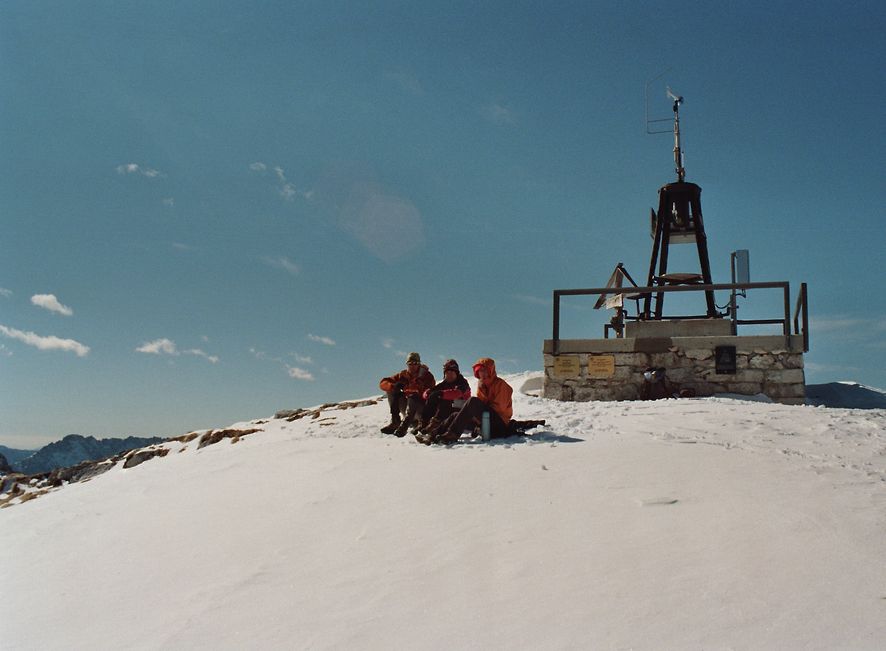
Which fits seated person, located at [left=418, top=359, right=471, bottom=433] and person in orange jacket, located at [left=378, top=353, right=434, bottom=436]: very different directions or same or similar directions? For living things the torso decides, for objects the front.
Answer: same or similar directions

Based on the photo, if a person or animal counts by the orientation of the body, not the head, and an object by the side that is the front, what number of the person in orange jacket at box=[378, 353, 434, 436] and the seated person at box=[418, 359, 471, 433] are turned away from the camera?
0

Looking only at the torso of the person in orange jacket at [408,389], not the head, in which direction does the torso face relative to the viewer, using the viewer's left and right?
facing the viewer and to the left of the viewer

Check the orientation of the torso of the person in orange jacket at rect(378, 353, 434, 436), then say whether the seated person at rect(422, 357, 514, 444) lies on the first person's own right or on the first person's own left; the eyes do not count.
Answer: on the first person's own left

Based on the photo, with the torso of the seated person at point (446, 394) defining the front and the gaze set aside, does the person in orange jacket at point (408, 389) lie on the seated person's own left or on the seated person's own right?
on the seated person's own right

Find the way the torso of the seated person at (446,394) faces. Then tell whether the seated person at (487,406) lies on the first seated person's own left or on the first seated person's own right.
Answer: on the first seated person's own left

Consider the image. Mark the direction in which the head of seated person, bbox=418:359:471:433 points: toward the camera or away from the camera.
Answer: toward the camera
